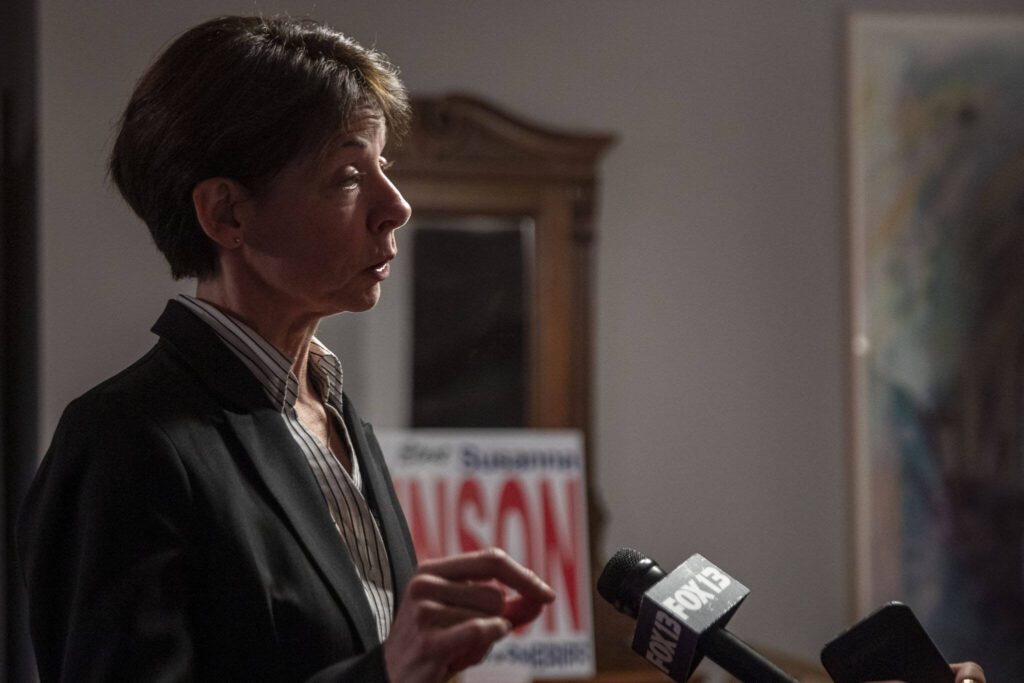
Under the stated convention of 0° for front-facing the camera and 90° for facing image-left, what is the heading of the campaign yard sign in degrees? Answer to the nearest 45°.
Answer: approximately 0°

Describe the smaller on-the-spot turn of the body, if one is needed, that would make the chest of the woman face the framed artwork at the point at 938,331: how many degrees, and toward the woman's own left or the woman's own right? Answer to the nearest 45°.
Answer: approximately 90° to the woman's own left

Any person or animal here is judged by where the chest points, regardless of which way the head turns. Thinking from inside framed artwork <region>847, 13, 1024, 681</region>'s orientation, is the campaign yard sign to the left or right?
on its right

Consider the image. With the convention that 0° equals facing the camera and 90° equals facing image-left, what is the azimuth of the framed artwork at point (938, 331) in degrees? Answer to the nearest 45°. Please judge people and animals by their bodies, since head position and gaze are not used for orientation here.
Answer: approximately 0°

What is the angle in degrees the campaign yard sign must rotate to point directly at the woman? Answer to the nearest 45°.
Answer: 0° — it already faces them

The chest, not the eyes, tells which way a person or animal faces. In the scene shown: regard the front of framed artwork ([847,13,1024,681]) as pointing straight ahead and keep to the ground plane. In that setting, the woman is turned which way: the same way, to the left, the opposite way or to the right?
to the left

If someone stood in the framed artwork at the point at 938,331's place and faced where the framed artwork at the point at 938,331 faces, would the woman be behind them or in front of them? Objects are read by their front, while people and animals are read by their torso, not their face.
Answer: in front

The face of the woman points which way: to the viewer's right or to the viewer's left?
to the viewer's right

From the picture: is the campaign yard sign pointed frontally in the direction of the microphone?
yes

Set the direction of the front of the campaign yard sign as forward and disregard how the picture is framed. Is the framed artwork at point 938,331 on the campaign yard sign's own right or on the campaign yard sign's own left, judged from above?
on the campaign yard sign's own left

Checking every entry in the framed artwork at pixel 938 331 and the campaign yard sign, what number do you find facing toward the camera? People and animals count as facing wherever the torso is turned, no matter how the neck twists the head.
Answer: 2
